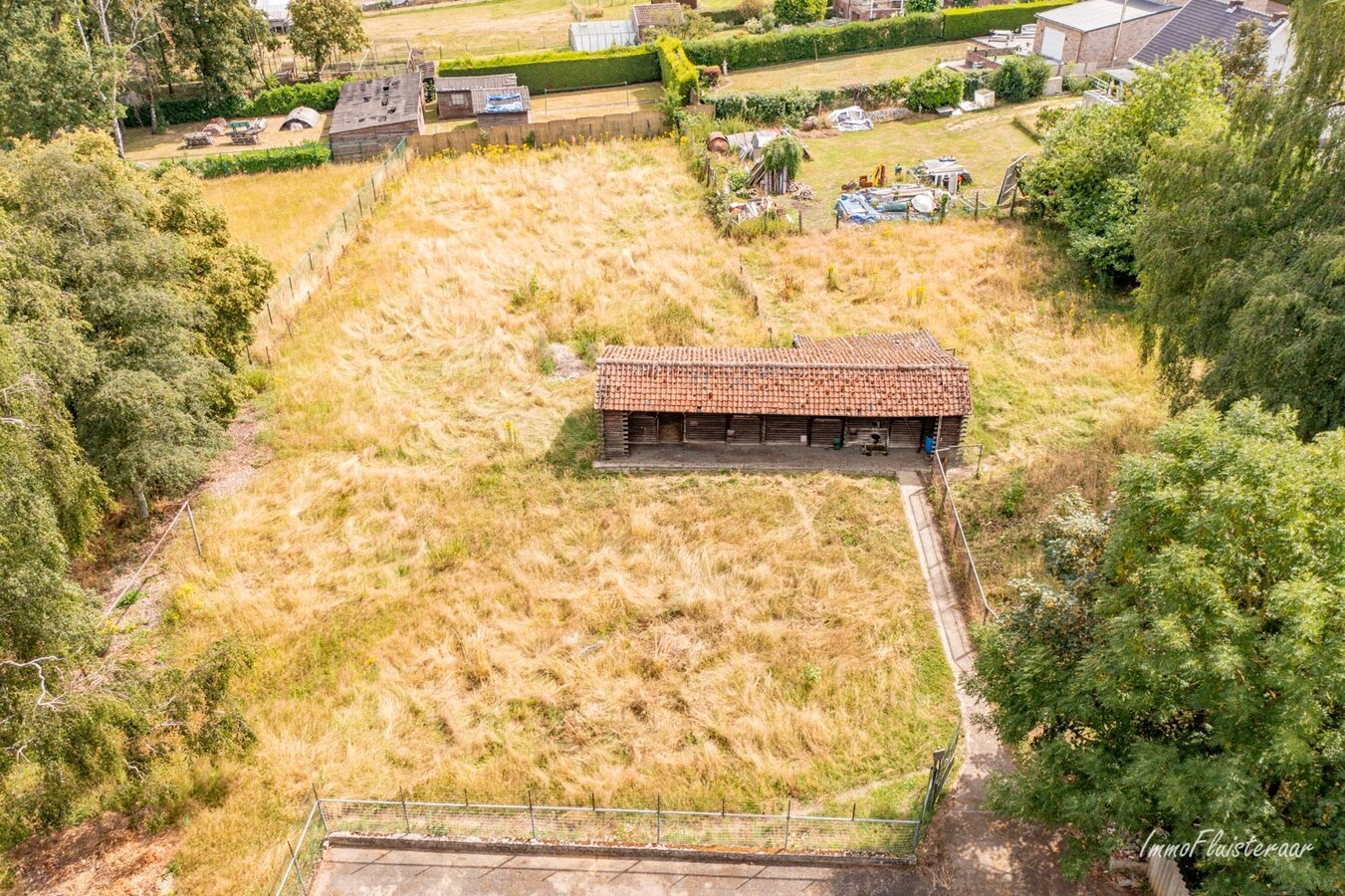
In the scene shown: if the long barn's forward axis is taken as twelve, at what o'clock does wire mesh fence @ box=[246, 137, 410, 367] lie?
The wire mesh fence is roughly at 4 o'clock from the long barn.

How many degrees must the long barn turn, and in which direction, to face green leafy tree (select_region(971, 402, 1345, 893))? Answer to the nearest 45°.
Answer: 0° — it already faces it

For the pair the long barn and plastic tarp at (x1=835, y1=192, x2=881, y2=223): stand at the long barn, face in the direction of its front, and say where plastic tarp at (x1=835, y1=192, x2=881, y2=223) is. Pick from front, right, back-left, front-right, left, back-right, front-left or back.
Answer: back

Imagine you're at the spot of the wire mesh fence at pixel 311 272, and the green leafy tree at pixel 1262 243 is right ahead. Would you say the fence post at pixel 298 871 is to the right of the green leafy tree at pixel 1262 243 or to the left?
right

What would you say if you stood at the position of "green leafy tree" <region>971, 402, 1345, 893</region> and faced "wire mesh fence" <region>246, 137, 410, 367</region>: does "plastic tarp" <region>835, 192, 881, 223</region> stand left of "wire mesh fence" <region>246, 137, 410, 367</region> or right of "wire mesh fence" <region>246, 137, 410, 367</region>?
right

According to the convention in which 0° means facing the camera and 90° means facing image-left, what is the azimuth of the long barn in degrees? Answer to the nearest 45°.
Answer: approximately 0°

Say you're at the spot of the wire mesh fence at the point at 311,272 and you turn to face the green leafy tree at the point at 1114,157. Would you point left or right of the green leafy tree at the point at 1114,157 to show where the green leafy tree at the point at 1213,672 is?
right

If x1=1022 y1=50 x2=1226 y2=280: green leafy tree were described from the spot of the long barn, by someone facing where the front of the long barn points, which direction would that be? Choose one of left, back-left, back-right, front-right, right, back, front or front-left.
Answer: back-left

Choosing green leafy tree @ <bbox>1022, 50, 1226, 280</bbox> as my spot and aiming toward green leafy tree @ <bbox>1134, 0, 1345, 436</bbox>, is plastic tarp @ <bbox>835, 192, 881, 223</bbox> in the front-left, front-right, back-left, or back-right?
back-right

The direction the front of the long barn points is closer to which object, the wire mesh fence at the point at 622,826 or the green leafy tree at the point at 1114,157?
the wire mesh fence

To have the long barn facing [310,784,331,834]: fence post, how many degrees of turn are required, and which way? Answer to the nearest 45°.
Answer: approximately 45° to its right

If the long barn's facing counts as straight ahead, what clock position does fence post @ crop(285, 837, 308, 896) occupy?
The fence post is roughly at 1 o'clock from the long barn.

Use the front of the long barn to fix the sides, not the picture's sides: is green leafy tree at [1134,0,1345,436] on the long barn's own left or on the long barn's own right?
on the long barn's own left
